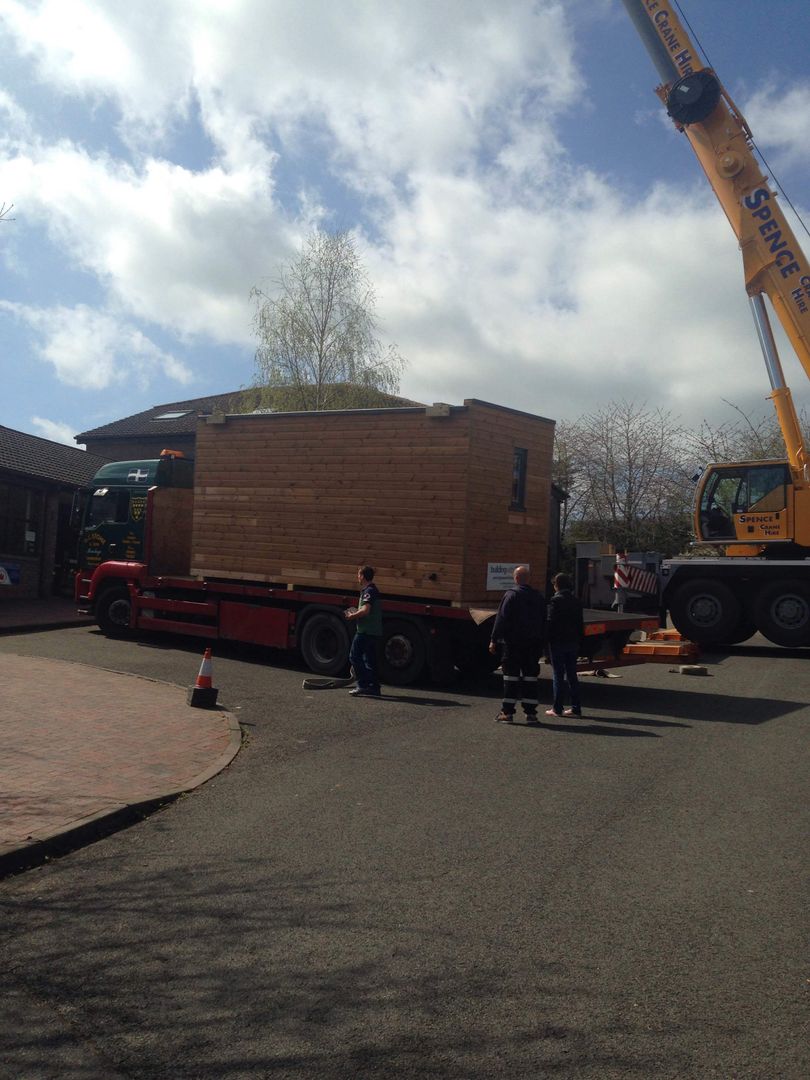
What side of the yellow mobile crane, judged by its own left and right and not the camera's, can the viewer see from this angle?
left

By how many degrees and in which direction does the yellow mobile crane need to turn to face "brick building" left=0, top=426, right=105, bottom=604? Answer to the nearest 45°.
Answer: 0° — it already faces it

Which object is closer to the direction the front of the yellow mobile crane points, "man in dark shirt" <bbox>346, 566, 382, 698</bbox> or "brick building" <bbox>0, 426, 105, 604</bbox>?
the brick building

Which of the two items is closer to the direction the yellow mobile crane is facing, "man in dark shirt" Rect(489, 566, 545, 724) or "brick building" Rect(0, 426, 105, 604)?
the brick building
